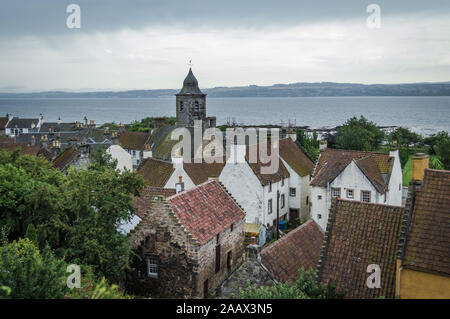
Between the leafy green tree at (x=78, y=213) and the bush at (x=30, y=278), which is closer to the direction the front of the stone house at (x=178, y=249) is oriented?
the bush

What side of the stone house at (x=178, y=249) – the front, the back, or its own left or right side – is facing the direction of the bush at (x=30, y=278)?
right

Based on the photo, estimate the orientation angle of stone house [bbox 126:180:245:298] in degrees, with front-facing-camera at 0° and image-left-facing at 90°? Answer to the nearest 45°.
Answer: approximately 315°

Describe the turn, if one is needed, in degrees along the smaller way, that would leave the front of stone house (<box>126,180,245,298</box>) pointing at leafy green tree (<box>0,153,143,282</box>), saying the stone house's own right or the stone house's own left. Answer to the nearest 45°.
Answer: approximately 135° to the stone house's own right

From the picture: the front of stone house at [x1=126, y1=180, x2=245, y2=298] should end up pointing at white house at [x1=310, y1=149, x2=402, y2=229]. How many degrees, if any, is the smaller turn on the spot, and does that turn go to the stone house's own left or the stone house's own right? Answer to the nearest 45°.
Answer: approximately 90° to the stone house's own left

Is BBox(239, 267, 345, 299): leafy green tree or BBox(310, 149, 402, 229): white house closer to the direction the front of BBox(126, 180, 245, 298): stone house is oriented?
the leafy green tree

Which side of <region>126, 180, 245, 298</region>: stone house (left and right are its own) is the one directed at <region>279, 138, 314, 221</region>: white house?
left
